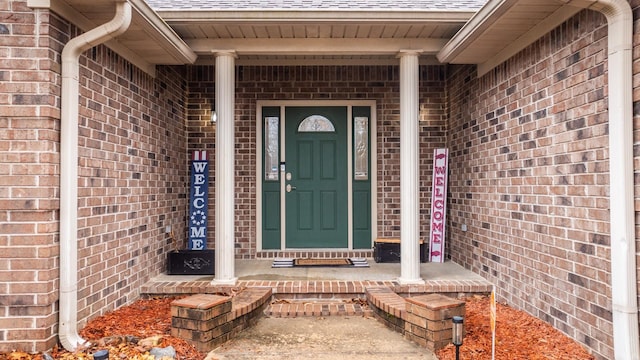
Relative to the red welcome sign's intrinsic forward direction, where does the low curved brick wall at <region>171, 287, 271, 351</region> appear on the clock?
The low curved brick wall is roughly at 1 o'clock from the red welcome sign.

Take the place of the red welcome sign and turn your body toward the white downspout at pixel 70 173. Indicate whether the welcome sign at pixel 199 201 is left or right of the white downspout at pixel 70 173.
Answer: right

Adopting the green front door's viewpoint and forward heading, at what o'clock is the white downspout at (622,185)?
The white downspout is roughly at 11 o'clock from the green front door.

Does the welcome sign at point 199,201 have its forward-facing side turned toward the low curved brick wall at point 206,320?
yes

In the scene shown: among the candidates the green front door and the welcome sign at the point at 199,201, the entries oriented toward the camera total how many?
2

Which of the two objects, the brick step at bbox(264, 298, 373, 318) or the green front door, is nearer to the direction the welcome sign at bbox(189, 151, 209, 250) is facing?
the brick step

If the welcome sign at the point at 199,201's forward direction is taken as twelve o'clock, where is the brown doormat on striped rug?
The brown doormat on striped rug is roughly at 10 o'clock from the welcome sign.

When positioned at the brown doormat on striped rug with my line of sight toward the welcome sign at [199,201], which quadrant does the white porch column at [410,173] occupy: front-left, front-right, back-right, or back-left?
back-left

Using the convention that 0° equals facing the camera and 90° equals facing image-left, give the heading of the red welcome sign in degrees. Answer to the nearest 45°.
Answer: approximately 0°
